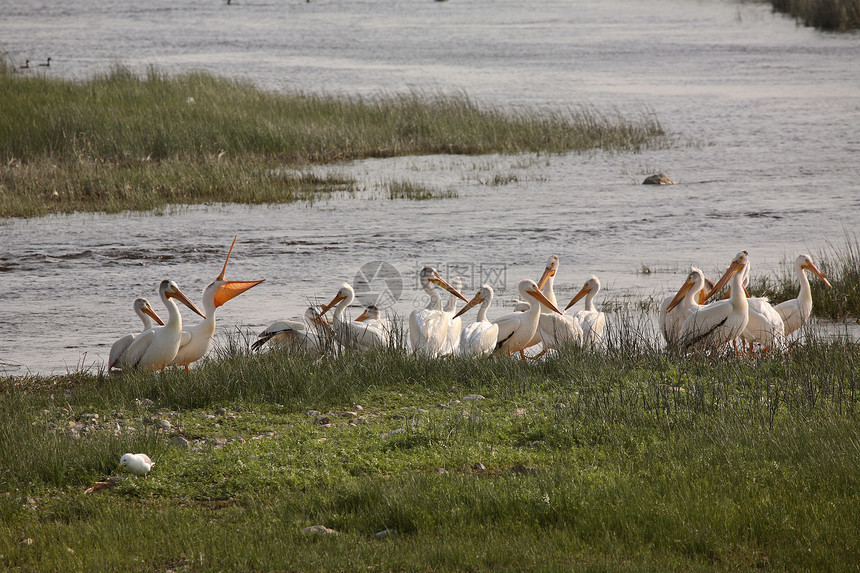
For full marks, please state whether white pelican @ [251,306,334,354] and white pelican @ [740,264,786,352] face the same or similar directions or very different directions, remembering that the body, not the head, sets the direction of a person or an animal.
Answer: very different directions

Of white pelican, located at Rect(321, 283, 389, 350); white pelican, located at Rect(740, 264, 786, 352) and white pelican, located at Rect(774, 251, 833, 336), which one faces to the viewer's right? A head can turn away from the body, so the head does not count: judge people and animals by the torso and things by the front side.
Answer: white pelican, located at Rect(774, 251, 833, 336)

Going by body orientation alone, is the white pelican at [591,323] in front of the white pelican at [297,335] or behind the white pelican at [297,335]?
in front

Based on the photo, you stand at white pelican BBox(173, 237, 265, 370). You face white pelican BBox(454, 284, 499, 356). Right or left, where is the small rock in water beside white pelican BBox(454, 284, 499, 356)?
left

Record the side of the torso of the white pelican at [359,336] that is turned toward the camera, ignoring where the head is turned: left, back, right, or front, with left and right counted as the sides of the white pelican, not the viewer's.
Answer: left

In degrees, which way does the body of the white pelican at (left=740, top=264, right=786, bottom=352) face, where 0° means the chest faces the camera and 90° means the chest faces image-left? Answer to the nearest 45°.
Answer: approximately 90°

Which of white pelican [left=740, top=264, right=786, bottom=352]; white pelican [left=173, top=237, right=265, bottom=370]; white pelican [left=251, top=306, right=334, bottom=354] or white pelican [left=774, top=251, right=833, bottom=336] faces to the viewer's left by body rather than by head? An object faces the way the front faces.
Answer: white pelican [left=740, top=264, right=786, bottom=352]

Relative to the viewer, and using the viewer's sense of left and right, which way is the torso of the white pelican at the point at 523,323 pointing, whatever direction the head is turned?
facing to the right of the viewer

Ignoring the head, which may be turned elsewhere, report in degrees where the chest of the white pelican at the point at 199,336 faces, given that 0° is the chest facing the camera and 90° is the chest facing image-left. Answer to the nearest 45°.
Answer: approximately 270°

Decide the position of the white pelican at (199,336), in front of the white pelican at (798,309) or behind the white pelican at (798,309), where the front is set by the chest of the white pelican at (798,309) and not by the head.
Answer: behind
